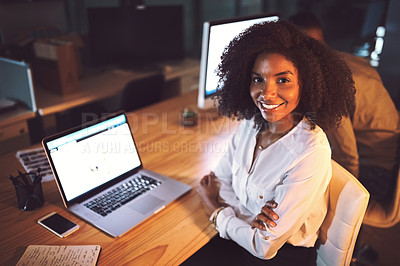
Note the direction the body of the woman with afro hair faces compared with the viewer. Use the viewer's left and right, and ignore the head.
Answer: facing the viewer and to the left of the viewer

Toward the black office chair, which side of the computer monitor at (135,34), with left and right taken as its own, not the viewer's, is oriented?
front

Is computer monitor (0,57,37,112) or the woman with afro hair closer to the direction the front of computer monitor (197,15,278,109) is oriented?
the woman with afro hair

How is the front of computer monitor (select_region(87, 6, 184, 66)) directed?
toward the camera

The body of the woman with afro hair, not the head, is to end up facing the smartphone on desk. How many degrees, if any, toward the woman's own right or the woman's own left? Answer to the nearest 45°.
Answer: approximately 45° to the woman's own right

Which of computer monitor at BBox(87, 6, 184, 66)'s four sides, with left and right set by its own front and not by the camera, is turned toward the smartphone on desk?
front

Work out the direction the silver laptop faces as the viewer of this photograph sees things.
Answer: facing the viewer and to the right of the viewer

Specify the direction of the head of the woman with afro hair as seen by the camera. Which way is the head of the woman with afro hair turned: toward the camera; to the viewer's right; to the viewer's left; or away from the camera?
toward the camera

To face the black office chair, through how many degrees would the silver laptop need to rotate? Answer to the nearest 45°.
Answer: approximately 135° to its left

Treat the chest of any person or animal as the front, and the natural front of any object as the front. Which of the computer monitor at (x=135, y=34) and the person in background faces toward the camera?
the computer monitor
